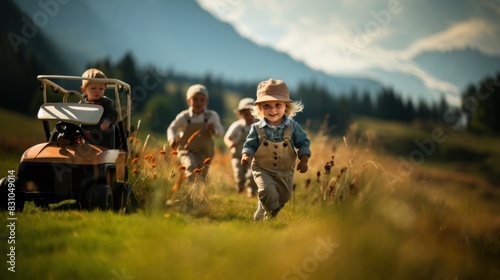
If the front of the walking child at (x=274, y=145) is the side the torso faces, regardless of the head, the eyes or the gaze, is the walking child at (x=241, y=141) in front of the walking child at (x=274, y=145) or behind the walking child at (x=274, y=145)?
behind

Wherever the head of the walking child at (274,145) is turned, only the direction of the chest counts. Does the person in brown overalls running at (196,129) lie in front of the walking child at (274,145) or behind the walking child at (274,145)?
behind

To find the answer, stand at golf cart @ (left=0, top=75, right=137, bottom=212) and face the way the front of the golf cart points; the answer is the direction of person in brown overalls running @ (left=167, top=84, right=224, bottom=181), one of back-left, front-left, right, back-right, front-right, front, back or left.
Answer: back

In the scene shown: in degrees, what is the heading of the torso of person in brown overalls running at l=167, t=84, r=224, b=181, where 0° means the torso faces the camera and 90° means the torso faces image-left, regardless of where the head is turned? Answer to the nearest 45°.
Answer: approximately 0°

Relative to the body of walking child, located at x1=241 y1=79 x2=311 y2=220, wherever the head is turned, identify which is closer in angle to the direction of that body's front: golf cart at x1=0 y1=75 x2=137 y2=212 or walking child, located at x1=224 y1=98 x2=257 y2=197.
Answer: the golf cart

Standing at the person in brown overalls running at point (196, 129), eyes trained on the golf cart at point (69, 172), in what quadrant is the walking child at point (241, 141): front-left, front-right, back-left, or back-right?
back-left

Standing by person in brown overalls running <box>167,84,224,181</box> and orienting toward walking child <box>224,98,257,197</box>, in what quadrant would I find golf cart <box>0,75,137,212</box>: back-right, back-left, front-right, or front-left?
back-right

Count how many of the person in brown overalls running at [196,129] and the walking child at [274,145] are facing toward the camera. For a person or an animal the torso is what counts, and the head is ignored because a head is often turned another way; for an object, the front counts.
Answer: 2

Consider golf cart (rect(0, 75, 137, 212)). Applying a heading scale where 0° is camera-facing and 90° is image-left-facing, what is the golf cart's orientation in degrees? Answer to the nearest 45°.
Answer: approximately 45°

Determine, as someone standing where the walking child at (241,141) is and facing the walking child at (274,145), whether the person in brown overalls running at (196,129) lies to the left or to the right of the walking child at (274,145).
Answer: right
